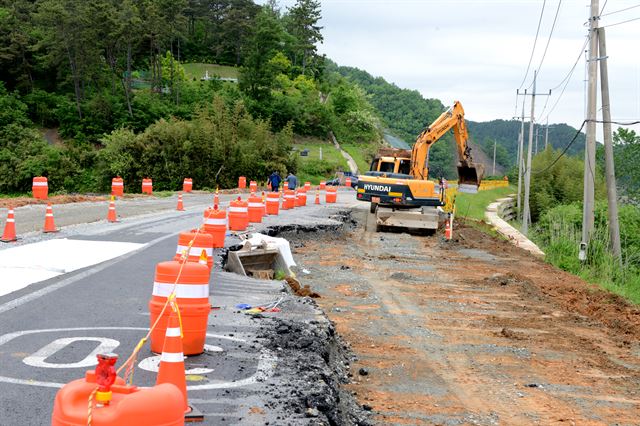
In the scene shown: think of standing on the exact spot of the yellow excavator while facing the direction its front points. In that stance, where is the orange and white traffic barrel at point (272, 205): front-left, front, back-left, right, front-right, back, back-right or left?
back-left

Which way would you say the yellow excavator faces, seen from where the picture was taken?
facing away from the viewer and to the right of the viewer

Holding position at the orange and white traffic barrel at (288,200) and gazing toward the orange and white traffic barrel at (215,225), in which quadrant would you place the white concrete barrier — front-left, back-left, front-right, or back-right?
front-left

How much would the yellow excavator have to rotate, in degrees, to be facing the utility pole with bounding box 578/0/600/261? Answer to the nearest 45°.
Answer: approximately 90° to its right

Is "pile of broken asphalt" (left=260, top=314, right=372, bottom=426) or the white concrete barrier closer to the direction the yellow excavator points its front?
the white concrete barrier

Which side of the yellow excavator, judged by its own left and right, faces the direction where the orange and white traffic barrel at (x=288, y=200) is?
left

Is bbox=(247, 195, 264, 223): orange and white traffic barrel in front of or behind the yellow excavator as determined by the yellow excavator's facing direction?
behind

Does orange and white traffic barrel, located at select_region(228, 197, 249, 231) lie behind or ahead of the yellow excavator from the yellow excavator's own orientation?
behind

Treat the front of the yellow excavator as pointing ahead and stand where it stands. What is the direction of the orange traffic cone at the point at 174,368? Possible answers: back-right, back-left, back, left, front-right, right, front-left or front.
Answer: back-right

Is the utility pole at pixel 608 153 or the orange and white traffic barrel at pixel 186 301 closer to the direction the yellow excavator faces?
the utility pole
